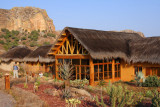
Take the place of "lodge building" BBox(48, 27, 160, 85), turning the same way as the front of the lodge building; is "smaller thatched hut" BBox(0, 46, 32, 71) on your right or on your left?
on your right

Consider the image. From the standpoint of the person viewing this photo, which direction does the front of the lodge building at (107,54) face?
facing the viewer and to the left of the viewer

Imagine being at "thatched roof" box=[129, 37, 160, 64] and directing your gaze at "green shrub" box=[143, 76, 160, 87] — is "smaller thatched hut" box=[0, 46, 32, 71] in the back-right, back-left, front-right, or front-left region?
back-right

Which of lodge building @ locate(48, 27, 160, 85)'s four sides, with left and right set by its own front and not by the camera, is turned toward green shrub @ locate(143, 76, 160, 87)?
left
